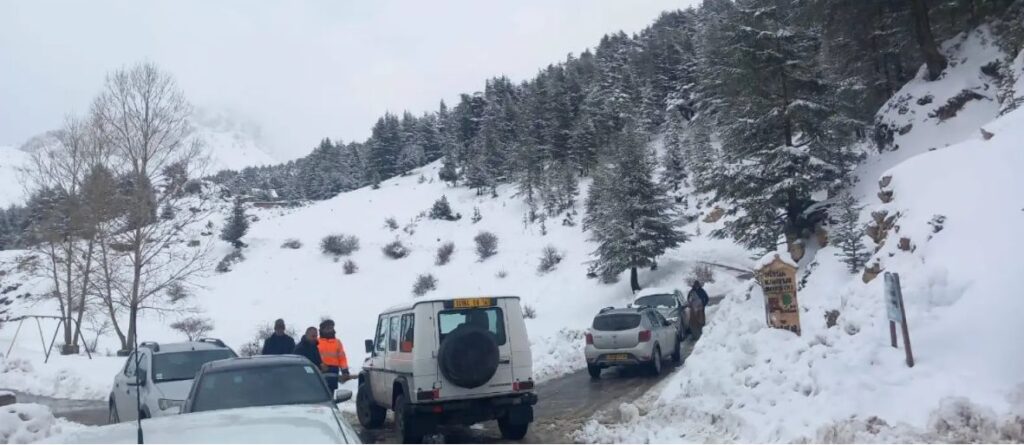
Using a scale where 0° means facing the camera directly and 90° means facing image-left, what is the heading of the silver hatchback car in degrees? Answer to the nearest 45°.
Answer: approximately 225°

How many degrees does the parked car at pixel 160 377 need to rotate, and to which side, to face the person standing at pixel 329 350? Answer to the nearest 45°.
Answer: approximately 45° to its left

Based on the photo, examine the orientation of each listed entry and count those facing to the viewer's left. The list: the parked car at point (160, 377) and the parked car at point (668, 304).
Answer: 0

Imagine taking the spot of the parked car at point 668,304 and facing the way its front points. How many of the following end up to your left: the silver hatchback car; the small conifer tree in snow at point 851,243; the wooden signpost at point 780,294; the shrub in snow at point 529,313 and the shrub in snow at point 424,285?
2

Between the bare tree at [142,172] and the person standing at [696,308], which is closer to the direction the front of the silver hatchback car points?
the person standing

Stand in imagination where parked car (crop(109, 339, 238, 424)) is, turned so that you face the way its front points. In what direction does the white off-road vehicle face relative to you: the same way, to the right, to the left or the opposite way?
the opposite way

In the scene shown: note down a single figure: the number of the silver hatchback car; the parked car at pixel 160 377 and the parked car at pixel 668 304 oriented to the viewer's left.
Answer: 0

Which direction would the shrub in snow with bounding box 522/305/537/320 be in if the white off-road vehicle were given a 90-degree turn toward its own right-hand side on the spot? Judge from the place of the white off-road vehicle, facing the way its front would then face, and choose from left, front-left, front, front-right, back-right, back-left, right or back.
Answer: front-left

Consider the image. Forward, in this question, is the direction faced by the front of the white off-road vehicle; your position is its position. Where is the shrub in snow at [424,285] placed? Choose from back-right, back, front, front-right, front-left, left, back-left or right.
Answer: front-right

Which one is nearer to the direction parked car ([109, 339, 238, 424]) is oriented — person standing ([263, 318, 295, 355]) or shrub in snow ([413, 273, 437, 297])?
the person standing

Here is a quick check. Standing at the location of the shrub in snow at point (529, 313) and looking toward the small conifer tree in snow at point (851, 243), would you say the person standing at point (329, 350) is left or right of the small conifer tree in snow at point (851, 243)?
right
